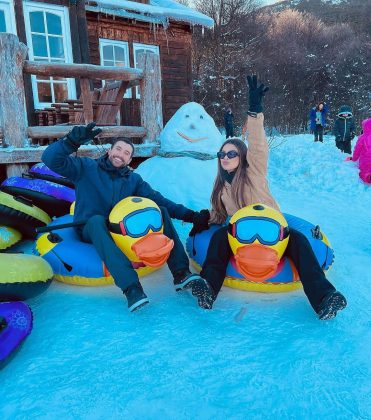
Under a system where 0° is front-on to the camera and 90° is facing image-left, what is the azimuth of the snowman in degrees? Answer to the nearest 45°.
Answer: approximately 0°

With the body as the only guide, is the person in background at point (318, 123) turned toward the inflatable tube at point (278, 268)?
yes

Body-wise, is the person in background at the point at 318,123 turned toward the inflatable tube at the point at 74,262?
yes

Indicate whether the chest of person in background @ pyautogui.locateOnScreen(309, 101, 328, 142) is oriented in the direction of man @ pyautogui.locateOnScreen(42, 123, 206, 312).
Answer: yes

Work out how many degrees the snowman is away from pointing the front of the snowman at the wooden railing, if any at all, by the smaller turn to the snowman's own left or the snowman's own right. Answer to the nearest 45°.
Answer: approximately 90° to the snowman's own right

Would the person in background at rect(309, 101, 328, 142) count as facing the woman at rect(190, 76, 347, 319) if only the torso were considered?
yes

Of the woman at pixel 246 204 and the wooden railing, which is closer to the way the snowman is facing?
the woman
